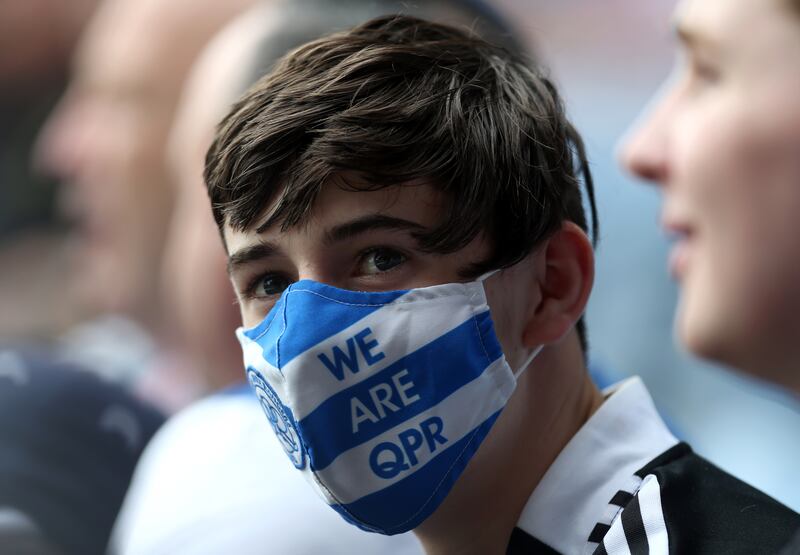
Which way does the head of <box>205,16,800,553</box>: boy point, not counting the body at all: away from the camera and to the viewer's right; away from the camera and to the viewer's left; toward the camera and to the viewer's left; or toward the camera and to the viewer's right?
toward the camera and to the viewer's left

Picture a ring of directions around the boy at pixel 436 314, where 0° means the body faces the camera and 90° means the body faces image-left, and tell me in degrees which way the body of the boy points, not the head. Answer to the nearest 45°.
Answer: approximately 45°

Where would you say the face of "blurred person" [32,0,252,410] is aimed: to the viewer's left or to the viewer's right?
to the viewer's left

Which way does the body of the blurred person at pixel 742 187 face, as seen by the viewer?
to the viewer's left

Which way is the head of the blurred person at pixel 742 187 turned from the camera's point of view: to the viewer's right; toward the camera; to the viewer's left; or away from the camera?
to the viewer's left

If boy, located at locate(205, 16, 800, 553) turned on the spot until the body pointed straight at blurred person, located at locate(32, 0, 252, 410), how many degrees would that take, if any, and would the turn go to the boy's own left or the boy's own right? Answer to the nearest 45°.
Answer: approximately 90° to the boy's own right

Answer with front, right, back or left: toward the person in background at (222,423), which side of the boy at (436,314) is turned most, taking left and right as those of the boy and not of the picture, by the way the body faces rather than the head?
right

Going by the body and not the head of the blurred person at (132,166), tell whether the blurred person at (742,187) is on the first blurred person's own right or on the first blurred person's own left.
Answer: on the first blurred person's own left

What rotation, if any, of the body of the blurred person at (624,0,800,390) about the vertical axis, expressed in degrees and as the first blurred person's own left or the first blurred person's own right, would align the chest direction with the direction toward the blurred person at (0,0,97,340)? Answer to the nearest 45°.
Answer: approximately 45° to the first blurred person's own right

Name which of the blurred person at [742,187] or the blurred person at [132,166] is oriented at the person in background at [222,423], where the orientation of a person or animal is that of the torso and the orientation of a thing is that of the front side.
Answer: the blurred person at [742,187]

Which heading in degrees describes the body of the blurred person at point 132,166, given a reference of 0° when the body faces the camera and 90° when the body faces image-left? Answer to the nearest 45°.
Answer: approximately 90°

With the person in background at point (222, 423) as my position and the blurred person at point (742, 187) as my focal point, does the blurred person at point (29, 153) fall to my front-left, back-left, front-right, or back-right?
back-left

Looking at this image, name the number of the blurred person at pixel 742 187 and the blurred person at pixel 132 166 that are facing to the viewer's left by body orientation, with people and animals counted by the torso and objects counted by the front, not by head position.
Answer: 2

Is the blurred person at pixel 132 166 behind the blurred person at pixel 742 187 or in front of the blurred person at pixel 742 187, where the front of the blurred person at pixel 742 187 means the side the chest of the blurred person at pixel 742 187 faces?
in front
